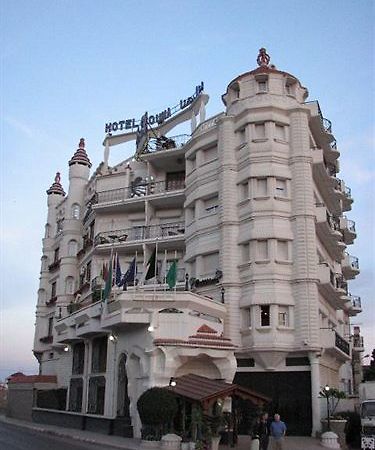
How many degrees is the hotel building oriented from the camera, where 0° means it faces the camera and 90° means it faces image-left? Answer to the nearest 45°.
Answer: approximately 45°

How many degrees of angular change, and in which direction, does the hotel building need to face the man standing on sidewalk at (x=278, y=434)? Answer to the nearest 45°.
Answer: approximately 45° to its left

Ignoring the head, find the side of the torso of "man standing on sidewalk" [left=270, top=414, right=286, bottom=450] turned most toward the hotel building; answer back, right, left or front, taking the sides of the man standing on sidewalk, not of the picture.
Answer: back
